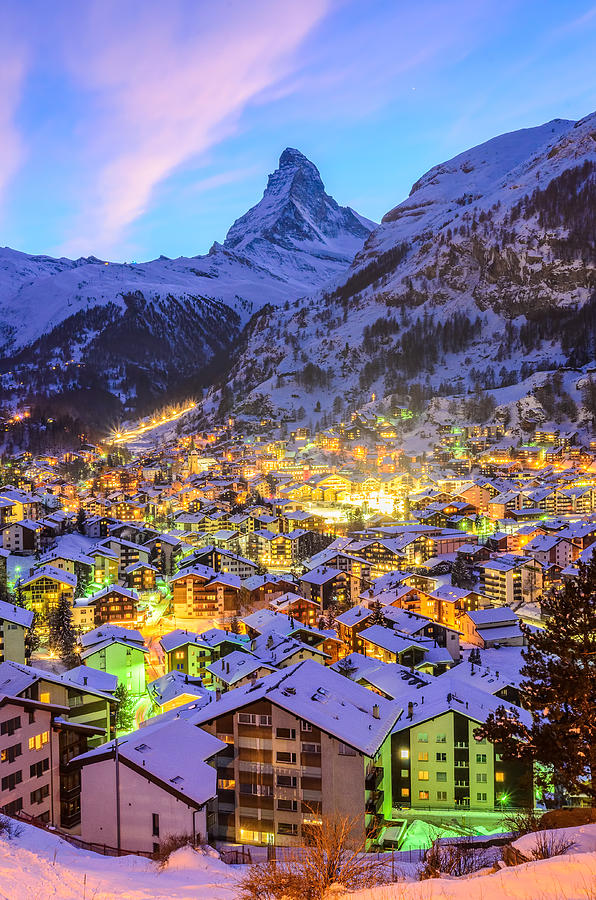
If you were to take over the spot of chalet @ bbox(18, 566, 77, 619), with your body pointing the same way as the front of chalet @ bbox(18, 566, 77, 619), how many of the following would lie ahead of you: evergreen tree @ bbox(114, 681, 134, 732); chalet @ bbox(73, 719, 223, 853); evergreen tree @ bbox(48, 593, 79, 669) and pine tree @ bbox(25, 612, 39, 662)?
4

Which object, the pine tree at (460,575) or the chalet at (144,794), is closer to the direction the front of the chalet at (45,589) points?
the chalet

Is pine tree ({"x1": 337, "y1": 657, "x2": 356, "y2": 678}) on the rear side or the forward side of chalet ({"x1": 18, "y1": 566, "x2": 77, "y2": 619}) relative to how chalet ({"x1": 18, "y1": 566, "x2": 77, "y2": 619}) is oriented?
on the forward side

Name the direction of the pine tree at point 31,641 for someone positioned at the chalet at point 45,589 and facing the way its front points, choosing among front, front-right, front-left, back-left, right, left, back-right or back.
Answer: front

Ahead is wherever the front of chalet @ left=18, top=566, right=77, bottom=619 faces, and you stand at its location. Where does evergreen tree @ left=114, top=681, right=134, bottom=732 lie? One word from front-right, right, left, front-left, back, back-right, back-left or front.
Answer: front

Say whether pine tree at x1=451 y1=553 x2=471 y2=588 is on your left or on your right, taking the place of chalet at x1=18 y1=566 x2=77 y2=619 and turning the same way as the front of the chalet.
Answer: on your left

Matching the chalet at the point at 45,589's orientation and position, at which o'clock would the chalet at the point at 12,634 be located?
the chalet at the point at 12,634 is roughly at 12 o'clock from the chalet at the point at 45,589.

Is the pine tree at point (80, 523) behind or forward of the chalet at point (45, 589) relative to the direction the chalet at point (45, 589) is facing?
behind

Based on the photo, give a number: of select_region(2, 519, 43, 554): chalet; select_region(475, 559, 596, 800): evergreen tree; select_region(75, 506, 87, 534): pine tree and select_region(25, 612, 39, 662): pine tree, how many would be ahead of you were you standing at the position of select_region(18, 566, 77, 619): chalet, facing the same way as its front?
2

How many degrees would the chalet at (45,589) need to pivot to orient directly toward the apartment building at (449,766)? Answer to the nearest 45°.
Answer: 0° — it already faces it

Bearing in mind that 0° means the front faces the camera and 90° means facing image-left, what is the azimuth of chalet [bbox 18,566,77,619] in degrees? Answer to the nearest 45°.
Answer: approximately 0°

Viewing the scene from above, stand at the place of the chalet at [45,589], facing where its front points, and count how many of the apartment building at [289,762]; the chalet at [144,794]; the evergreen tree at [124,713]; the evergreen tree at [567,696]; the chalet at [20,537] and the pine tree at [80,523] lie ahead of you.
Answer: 4

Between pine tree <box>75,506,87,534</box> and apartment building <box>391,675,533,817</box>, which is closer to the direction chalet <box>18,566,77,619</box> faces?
the apartment building

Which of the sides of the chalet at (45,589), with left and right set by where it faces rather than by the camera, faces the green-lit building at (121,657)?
front

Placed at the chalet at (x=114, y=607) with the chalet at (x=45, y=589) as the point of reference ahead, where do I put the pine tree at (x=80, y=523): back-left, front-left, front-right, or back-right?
front-right

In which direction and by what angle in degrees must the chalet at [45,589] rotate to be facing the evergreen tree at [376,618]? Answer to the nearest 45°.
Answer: approximately 45° to its left

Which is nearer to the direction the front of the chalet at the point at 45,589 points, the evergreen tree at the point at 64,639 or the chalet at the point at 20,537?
the evergreen tree

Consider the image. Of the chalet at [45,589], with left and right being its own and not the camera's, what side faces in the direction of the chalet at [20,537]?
back
